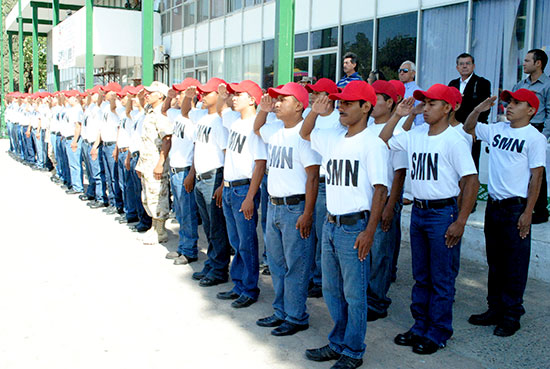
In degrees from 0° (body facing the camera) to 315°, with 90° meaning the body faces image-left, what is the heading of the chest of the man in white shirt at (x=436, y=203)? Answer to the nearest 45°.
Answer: approximately 45°

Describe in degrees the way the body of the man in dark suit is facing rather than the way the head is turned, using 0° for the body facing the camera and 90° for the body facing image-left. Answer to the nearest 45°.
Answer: approximately 45°

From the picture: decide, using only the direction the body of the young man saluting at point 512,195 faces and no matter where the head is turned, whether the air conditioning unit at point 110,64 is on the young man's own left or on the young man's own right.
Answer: on the young man's own right

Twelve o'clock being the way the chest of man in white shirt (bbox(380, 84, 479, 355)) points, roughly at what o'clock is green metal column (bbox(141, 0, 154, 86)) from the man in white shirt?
The green metal column is roughly at 3 o'clock from the man in white shirt.

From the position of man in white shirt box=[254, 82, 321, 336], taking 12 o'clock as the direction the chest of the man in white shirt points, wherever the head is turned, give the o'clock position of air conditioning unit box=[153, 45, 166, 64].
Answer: The air conditioning unit is roughly at 4 o'clock from the man in white shirt.

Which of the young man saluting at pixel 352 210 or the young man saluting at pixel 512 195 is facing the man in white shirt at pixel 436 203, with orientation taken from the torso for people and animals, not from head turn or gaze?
the young man saluting at pixel 512 195

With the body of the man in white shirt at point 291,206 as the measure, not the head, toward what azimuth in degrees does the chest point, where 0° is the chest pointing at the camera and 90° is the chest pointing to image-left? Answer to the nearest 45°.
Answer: approximately 45°

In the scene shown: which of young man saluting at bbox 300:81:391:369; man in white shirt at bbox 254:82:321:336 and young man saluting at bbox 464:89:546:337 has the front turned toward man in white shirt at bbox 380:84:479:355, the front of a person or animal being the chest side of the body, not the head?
young man saluting at bbox 464:89:546:337

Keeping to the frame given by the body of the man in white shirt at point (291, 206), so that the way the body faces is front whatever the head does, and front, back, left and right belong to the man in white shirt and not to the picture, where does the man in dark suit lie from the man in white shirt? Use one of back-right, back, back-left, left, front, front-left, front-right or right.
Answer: back

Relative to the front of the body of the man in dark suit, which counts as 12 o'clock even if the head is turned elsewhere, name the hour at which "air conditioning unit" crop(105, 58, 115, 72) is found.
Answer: The air conditioning unit is roughly at 3 o'clock from the man in dark suit.
